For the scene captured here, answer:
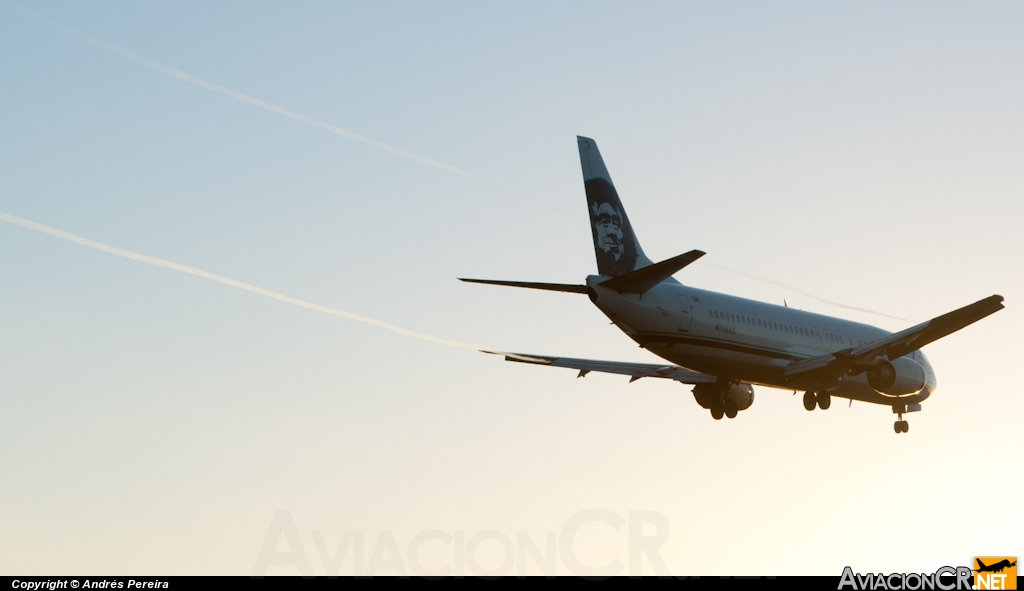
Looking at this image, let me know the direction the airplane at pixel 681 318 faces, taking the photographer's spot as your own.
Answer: facing away from the viewer and to the right of the viewer
